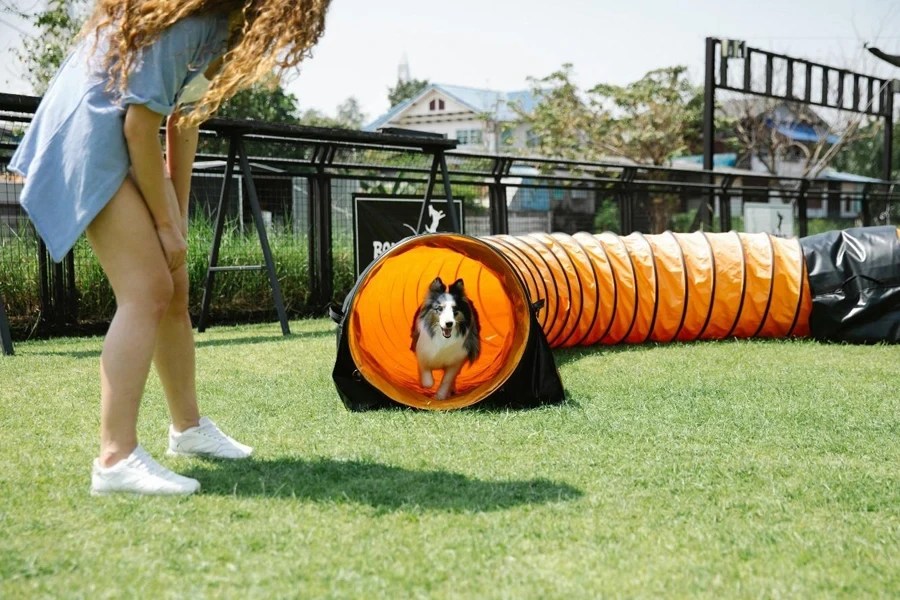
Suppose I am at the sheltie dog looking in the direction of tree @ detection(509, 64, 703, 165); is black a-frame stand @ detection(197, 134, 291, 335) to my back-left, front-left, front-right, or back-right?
front-left

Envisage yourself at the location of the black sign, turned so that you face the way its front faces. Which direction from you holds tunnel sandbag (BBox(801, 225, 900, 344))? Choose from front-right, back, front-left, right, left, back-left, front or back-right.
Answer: front-left

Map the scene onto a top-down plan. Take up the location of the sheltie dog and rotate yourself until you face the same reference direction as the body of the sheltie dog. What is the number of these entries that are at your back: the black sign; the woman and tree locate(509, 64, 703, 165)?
2

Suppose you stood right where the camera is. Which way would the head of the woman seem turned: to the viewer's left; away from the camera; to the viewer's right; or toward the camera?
to the viewer's right

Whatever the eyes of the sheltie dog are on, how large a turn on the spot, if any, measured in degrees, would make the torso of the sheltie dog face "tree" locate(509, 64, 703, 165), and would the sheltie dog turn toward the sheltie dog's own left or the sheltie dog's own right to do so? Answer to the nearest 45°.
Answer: approximately 180°

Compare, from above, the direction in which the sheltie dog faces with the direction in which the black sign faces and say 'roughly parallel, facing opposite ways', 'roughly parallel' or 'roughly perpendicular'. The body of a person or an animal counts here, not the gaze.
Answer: roughly parallel

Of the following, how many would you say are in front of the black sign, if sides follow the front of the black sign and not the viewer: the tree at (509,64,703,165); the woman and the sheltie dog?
2

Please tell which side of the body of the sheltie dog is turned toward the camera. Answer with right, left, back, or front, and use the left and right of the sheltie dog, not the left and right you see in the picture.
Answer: front

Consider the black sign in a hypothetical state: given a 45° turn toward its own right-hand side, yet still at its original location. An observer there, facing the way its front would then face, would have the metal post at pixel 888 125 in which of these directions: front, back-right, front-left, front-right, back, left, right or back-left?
back

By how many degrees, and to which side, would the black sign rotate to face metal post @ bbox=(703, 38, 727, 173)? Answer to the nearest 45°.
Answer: approximately 135° to its left

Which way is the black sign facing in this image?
toward the camera

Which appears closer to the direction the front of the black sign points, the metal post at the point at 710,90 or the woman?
the woman

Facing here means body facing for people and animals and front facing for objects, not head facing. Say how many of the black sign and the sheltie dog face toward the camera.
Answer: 2

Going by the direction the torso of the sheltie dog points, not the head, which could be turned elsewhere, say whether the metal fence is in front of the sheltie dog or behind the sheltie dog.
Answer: behind

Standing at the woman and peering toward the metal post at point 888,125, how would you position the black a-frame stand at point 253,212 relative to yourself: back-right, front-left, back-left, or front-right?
front-left
